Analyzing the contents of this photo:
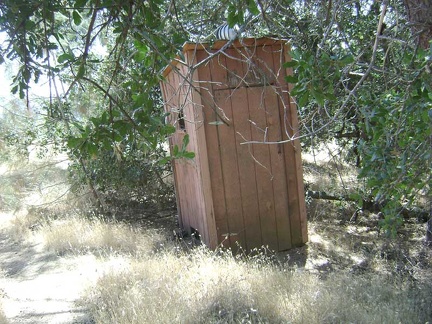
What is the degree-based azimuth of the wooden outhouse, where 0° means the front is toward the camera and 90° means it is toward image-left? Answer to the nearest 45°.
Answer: approximately 0°
